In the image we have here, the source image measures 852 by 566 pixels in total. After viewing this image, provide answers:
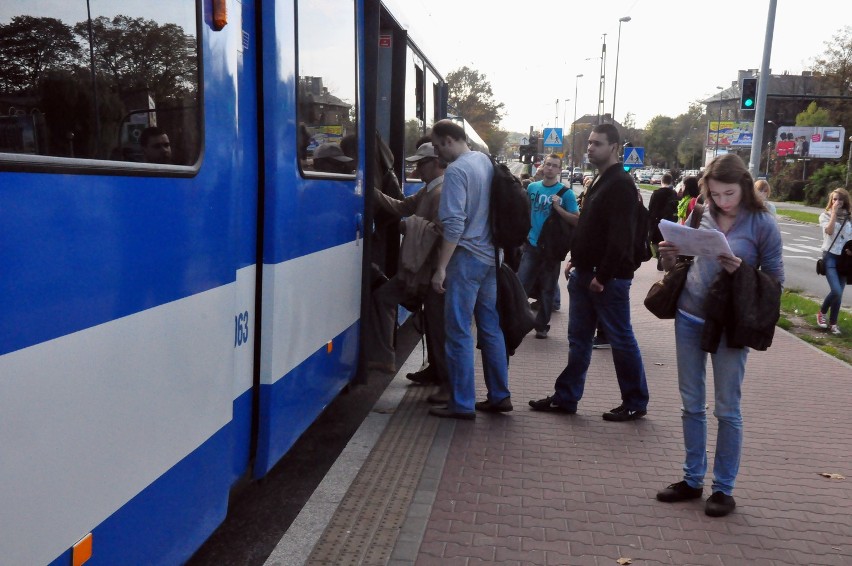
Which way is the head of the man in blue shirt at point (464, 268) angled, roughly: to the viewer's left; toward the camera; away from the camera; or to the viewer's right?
to the viewer's left

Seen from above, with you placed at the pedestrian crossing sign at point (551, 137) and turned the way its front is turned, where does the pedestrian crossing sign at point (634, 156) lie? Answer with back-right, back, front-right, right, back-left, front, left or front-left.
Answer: front-left

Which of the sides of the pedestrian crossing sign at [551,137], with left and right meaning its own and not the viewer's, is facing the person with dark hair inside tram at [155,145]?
front

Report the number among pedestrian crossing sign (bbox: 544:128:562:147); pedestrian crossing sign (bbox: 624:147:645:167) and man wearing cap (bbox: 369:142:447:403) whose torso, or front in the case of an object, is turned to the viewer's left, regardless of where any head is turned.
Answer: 1

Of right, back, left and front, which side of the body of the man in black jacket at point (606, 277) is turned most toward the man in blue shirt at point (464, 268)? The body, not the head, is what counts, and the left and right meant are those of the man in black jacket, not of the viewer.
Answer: front

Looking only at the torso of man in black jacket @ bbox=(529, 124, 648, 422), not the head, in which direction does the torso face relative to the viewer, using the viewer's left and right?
facing to the left of the viewer

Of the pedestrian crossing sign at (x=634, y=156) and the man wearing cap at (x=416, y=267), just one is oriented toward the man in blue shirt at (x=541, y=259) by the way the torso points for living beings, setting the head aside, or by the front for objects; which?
the pedestrian crossing sign

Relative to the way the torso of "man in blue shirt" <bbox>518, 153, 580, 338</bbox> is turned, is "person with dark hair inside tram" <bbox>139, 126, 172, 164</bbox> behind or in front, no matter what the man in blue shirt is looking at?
in front

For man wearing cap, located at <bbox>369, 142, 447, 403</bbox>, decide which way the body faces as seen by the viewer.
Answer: to the viewer's left

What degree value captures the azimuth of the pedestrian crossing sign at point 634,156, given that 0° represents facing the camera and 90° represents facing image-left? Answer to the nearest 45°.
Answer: approximately 0°

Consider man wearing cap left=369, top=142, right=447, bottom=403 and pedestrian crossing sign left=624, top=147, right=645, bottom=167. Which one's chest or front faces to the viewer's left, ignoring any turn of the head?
the man wearing cap

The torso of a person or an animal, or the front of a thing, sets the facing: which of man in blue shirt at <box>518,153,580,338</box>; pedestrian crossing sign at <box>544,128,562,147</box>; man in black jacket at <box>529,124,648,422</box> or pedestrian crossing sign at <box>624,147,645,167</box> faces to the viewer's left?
the man in black jacket
